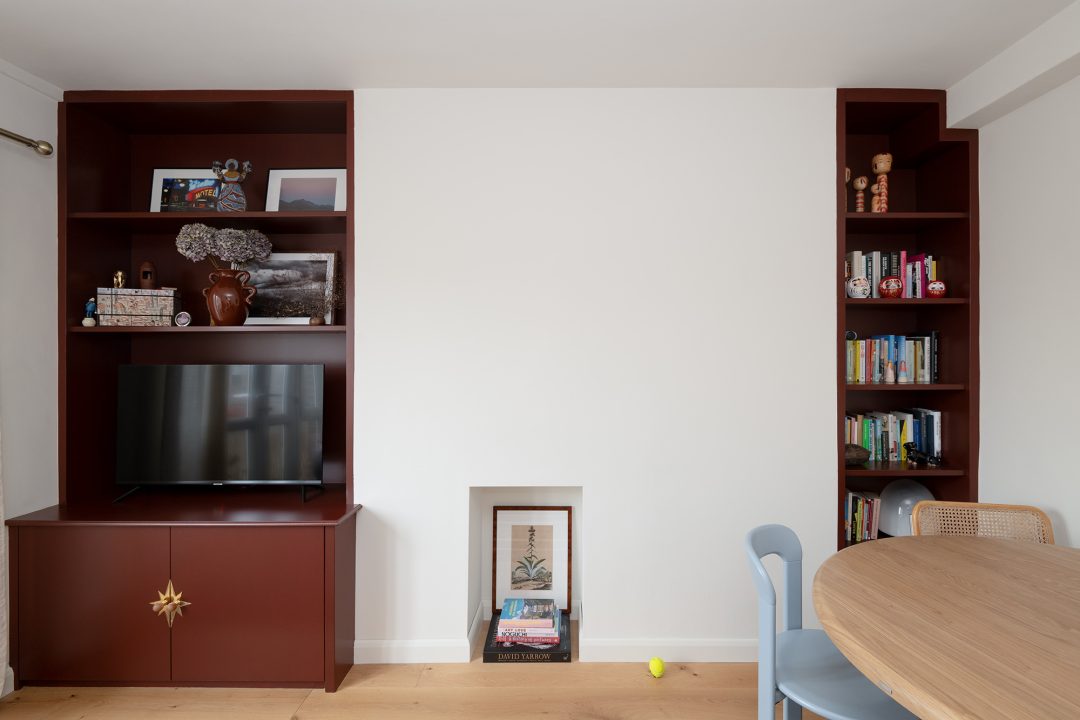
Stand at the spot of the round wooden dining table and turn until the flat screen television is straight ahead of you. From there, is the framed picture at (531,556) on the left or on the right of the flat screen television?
right

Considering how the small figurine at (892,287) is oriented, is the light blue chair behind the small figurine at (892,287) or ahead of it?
ahead

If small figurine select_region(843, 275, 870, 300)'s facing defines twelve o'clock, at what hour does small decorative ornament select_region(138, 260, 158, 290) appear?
small decorative ornament select_region(138, 260, 158, 290) is roughly at 2 o'clock from small figurine select_region(843, 275, 870, 300).

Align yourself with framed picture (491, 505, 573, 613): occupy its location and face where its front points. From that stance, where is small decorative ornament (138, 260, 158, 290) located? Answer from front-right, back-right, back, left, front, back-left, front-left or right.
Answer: right

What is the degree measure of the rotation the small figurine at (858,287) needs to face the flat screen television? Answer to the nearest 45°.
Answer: approximately 45° to its right

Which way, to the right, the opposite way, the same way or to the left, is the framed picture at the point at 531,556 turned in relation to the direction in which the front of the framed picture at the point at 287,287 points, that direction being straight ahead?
the same way

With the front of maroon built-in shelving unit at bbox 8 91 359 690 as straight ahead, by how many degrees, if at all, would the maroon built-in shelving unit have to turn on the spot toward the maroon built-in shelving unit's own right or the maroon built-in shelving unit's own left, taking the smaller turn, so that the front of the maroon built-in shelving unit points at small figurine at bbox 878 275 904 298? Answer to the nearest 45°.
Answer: approximately 45° to the maroon built-in shelving unit's own left

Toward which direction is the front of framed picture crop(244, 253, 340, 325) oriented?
toward the camera

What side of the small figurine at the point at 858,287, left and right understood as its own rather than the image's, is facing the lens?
front

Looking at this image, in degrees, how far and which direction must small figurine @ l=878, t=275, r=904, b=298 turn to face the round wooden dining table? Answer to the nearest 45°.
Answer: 0° — it already faces it

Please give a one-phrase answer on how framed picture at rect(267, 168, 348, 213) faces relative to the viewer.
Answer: facing the viewer

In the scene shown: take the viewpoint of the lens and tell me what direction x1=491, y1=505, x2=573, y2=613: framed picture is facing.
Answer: facing the viewer

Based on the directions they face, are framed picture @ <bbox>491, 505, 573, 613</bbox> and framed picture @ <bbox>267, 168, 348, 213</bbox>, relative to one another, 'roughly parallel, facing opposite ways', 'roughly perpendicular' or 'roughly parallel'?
roughly parallel

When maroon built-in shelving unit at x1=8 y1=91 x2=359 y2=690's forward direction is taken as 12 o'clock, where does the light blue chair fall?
The light blue chair is roughly at 11 o'clock from the maroon built-in shelving unit.

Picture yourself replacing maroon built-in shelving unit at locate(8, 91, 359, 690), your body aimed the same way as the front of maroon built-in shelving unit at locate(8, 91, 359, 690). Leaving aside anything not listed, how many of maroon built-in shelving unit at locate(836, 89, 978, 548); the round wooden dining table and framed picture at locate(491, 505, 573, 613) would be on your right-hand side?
0

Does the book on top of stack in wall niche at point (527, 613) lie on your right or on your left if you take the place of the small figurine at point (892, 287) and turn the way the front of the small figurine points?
on your right

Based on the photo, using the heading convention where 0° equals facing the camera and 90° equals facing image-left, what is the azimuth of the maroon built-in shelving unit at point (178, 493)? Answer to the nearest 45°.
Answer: approximately 0°

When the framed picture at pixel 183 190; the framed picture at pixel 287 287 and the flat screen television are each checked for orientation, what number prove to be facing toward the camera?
3
